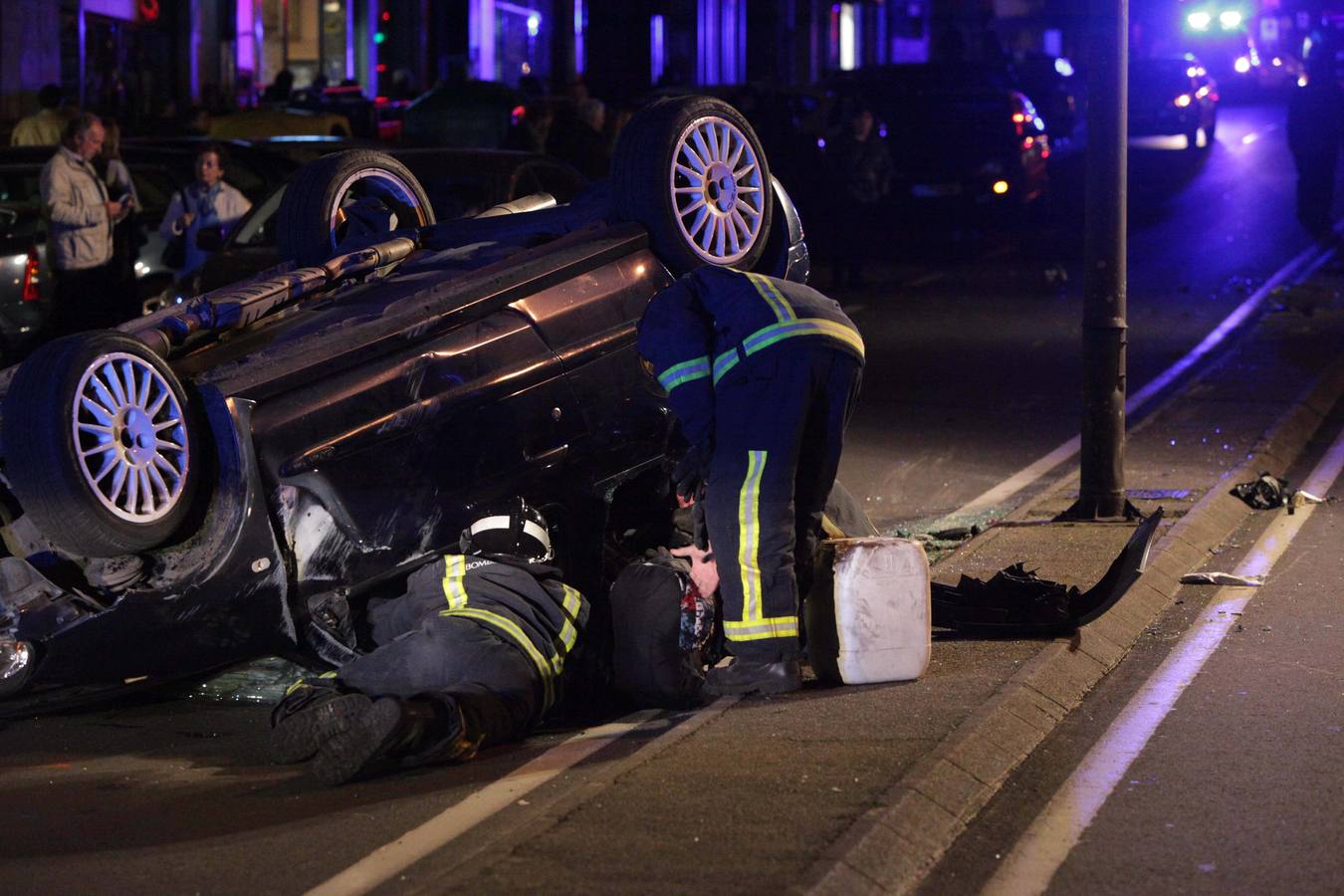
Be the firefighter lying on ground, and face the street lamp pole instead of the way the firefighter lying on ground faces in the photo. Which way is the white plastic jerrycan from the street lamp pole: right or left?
right

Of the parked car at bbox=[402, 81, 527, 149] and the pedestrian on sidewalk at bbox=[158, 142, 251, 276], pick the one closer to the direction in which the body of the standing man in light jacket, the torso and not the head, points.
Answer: the pedestrian on sidewalk

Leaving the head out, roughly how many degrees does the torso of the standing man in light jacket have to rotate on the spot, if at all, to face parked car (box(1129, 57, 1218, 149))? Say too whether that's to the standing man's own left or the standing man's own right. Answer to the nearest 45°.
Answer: approximately 45° to the standing man's own left

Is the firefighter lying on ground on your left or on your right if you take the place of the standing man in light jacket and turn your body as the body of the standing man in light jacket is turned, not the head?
on your right

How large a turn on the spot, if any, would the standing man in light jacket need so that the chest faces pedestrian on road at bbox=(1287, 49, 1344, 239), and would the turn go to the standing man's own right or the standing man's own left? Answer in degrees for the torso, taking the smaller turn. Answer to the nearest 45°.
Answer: approximately 45° to the standing man's own left

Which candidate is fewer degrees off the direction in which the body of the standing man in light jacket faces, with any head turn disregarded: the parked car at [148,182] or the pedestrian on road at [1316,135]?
the pedestrian on road

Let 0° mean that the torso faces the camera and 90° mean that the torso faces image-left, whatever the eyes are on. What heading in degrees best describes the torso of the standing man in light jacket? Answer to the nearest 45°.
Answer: approximately 270°
